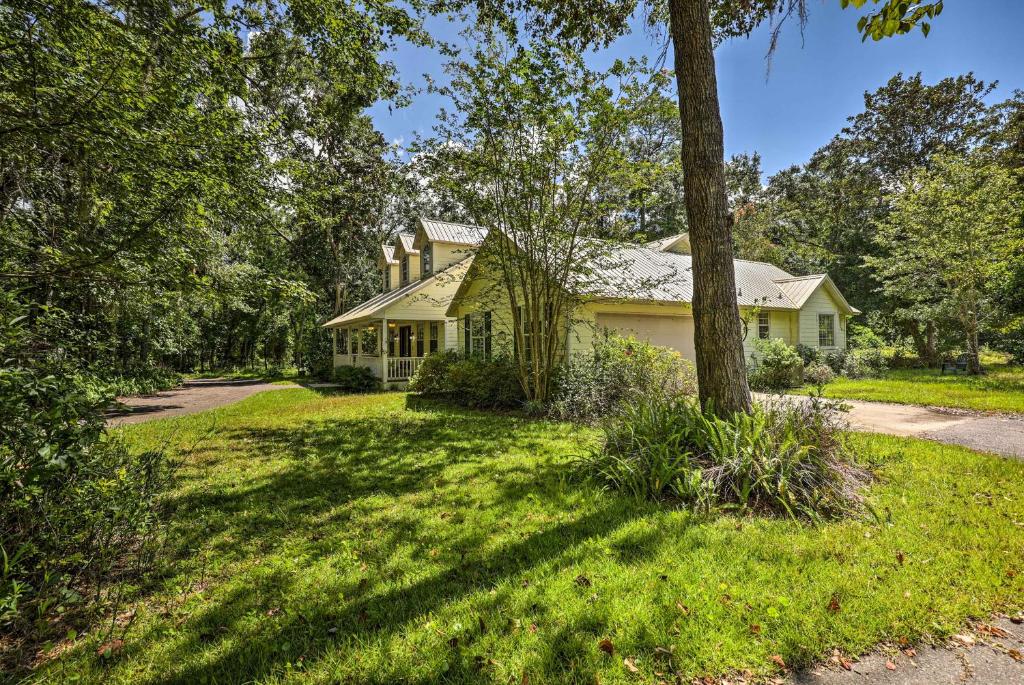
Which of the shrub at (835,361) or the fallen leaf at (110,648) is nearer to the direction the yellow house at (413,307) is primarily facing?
the fallen leaf

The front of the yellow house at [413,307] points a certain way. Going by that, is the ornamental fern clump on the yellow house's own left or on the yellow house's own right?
on the yellow house's own left

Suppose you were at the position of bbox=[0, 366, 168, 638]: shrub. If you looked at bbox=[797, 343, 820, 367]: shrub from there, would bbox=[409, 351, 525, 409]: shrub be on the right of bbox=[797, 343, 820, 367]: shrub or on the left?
left

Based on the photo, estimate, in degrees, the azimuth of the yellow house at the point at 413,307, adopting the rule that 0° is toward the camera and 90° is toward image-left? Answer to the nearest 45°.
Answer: approximately 45°

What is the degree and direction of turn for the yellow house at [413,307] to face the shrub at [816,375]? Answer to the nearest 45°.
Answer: approximately 90° to its left

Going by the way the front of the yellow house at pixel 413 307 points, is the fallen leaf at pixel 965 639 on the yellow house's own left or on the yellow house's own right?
on the yellow house's own left
